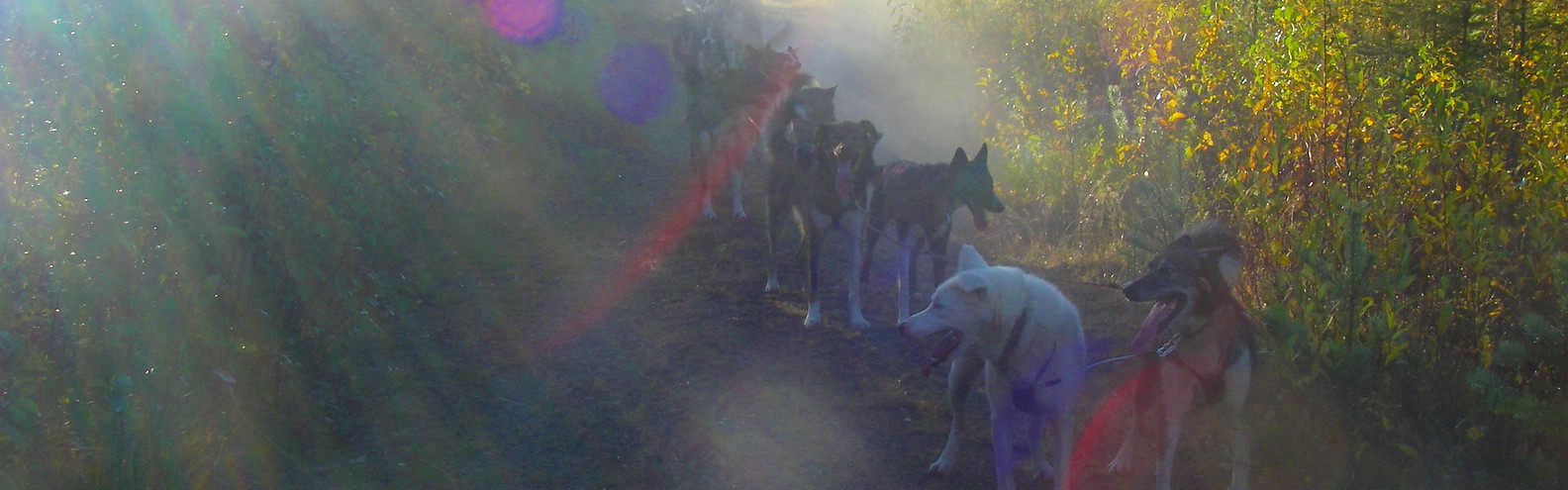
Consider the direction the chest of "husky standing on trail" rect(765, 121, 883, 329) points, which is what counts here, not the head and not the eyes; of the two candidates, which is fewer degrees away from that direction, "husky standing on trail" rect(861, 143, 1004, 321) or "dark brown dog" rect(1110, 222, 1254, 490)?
the dark brown dog

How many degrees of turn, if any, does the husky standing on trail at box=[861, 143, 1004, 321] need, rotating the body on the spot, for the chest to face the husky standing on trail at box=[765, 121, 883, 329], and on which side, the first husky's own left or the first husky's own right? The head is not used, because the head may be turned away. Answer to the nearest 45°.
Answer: approximately 135° to the first husky's own right

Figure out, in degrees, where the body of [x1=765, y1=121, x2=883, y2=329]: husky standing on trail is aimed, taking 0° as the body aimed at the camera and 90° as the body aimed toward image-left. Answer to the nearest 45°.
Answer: approximately 315°

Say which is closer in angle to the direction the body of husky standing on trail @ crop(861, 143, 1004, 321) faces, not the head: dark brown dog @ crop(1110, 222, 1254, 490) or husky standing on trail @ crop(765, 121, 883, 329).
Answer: the dark brown dog

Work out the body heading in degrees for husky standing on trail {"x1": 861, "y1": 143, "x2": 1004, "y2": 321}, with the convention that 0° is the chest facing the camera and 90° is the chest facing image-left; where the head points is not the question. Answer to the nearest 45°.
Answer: approximately 315°
